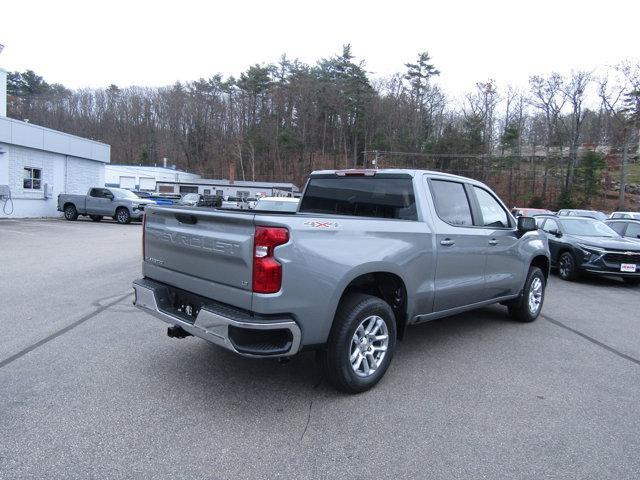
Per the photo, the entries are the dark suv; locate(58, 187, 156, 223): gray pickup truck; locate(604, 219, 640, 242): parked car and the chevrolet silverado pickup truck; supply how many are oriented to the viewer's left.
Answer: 0

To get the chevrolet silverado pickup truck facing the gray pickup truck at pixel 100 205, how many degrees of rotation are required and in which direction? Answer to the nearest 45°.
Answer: approximately 90° to its left

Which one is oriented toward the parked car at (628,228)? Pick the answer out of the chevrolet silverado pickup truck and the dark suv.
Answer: the chevrolet silverado pickup truck

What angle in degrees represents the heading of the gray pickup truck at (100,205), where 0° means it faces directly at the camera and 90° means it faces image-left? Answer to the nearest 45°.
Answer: approximately 315°

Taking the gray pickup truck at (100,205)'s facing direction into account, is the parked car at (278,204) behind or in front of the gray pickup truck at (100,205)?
in front

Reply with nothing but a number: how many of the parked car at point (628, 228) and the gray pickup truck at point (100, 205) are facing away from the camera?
0

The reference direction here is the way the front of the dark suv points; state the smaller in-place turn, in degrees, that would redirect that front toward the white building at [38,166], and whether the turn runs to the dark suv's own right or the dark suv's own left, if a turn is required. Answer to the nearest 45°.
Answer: approximately 135° to the dark suv's own right

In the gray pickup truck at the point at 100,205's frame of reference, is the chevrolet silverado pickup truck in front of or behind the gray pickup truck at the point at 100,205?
in front

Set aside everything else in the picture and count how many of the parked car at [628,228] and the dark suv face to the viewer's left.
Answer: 0

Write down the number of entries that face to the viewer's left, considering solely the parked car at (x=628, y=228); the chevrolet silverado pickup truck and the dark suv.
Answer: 0

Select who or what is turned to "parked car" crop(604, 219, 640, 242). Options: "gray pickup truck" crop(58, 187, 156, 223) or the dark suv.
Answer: the gray pickup truck

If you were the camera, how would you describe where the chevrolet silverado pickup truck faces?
facing away from the viewer and to the right of the viewer

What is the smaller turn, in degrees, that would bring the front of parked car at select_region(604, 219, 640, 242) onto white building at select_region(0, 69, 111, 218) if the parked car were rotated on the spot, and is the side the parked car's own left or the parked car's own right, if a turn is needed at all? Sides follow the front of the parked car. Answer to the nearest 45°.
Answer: approximately 135° to the parked car's own right

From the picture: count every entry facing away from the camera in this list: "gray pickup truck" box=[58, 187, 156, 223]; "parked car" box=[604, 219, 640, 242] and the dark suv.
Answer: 0

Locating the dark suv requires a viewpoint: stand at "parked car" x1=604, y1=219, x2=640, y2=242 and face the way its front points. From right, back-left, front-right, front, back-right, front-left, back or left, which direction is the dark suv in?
front-right

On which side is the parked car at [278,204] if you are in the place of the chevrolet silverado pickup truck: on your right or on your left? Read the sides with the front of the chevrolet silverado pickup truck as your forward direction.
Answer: on your left

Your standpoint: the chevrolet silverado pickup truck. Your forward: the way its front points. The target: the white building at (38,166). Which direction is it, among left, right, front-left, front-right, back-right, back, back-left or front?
left
